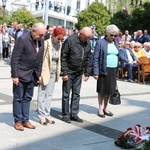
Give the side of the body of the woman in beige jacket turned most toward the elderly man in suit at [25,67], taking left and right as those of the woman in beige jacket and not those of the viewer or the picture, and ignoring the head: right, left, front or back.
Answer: right

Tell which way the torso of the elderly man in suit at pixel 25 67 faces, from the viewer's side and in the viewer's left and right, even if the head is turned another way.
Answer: facing the viewer and to the right of the viewer

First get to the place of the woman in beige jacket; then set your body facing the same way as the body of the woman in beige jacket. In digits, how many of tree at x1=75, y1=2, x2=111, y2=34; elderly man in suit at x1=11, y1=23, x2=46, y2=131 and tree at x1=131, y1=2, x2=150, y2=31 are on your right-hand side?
1

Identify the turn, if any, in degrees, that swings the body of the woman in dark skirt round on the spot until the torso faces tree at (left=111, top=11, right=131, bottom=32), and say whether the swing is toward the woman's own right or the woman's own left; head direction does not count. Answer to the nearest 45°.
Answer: approximately 135° to the woman's own left

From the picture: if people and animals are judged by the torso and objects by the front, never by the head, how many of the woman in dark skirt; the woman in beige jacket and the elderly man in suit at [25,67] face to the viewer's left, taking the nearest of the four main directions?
0

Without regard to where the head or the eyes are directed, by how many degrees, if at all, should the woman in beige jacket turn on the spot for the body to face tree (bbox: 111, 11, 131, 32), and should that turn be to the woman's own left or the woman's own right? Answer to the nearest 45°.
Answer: approximately 135° to the woman's own left

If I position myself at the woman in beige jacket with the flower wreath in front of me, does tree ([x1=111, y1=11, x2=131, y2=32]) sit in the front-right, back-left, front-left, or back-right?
back-left

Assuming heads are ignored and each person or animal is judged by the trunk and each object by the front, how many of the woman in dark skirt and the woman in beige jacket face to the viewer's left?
0

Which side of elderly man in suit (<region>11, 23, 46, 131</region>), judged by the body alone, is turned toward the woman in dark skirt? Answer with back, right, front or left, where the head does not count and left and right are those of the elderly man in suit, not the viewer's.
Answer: left

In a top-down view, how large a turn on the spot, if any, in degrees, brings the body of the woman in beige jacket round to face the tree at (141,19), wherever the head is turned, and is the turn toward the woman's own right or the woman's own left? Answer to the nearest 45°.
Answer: approximately 135° to the woman's own left

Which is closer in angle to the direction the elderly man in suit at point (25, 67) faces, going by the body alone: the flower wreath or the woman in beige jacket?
the flower wreath

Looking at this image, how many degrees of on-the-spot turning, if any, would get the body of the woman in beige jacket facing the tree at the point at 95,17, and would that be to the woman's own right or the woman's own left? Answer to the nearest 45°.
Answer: approximately 135° to the woman's own left
